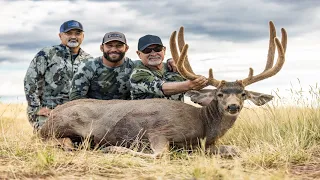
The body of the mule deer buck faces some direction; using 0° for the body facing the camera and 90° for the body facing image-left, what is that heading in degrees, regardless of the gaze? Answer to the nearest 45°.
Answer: approximately 270°

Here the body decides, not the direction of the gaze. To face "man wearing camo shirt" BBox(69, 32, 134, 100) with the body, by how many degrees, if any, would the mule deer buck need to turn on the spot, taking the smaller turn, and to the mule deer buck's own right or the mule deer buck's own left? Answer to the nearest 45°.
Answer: approximately 135° to the mule deer buck's own left

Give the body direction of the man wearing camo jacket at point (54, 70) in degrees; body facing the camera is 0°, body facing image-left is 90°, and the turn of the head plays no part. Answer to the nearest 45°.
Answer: approximately 315°

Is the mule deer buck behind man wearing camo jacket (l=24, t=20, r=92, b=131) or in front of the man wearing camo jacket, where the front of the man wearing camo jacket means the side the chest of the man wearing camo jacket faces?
in front
